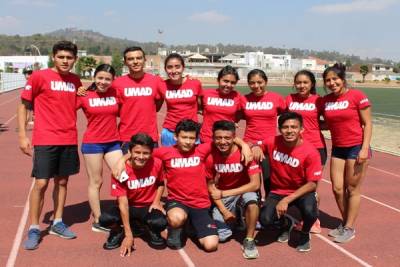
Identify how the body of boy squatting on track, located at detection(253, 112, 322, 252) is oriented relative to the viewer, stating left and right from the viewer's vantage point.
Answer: facing the viewer and to the left of the viewer

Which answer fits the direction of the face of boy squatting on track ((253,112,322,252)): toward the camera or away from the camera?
toward the camera

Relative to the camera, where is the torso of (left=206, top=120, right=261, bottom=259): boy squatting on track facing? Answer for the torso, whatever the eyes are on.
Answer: toward the camera

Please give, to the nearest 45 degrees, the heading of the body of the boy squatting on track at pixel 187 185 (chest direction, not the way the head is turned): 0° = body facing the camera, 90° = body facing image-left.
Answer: approximately 0°

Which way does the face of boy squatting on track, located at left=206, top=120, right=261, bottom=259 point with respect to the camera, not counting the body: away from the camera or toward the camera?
toward the camera

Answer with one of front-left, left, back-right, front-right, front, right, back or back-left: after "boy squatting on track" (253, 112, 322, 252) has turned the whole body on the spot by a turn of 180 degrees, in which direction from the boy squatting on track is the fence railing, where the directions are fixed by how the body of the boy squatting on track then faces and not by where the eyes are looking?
left

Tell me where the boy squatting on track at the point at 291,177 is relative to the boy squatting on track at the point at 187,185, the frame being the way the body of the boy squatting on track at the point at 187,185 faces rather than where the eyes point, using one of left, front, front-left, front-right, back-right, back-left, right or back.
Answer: left

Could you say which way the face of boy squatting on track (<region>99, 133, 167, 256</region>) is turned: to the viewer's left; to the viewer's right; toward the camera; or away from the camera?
toward the camera

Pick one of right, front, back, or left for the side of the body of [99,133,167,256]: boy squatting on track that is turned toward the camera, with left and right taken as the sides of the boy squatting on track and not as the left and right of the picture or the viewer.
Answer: front

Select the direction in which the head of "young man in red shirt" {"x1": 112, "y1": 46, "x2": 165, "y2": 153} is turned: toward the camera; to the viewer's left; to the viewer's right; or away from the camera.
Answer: toward the camera

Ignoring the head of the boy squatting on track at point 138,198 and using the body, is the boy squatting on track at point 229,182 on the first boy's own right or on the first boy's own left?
on the first boy's own left

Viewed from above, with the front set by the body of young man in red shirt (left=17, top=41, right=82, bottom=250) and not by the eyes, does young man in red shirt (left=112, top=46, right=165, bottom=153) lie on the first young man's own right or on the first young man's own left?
on the first young man's own left

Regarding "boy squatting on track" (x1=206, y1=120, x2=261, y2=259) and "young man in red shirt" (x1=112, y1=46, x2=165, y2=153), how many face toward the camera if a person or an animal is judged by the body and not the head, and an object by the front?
2

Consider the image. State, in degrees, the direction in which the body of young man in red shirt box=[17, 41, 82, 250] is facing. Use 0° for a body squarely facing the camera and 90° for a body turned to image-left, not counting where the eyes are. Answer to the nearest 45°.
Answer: approximately 315°

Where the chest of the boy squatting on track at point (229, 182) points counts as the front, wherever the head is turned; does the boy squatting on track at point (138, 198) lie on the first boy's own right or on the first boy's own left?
on the first boy's own right

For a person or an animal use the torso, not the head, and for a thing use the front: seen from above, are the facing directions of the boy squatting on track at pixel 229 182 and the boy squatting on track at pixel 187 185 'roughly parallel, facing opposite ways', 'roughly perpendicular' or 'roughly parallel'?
roughly parallel
